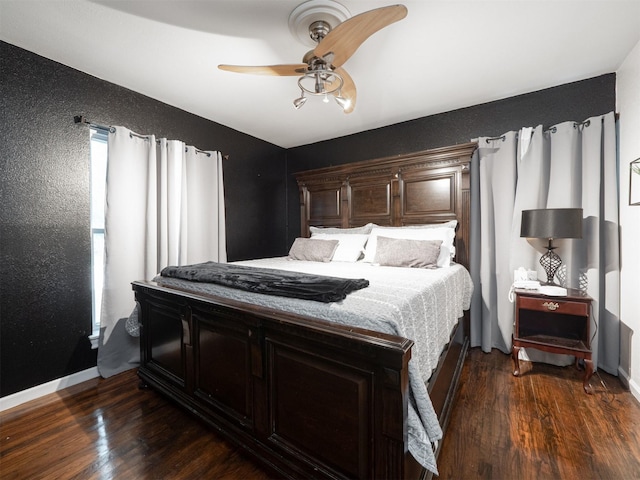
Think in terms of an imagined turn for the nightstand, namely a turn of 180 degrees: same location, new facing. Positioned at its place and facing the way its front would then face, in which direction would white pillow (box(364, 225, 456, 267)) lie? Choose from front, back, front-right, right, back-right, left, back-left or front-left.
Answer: left

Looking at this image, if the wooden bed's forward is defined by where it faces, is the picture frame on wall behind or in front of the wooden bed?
behind

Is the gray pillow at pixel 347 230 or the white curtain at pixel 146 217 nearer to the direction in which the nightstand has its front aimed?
the white curtain

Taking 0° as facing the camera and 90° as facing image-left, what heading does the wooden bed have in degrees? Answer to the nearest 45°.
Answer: approximately 45°

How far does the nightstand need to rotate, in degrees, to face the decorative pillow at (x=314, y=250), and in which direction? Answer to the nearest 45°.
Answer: approximately 90° to its right

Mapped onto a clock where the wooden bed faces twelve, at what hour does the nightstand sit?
The nightstand is roughly at 7 o'clock from the wooden bed.

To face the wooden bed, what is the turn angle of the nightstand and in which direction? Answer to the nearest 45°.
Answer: approximately 45° to its right

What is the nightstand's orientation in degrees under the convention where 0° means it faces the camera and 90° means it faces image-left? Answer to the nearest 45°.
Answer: approximately 0°

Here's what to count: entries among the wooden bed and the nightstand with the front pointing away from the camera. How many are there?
0
